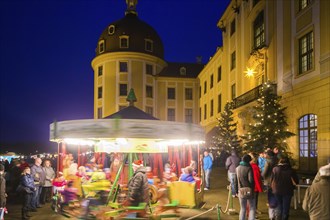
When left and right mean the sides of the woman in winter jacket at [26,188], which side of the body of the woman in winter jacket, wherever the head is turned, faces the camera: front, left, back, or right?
right

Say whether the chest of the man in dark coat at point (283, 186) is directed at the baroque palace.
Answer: yes

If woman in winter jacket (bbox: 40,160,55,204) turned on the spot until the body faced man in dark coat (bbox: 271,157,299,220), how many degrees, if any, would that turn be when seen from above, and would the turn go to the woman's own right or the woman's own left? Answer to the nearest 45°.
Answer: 0° — they already face them

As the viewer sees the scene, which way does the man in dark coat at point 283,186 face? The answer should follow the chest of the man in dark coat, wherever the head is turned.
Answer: away from the camera

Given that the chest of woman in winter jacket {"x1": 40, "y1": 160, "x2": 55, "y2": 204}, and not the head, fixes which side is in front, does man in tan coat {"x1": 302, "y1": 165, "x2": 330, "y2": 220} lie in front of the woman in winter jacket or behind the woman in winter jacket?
in front
